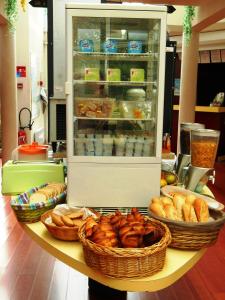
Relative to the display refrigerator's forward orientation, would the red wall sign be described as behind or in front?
behind

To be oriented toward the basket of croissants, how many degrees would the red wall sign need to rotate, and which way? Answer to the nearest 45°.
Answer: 0° — it already faces it

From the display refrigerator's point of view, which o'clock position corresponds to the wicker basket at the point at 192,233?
The wicker basket is roughly at 11 o'clock from the display refrigerator.

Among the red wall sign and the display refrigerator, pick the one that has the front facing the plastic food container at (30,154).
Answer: the red wall sign

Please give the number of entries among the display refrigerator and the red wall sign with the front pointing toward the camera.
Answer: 2

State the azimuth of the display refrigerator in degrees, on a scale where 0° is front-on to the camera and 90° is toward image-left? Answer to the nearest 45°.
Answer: approximately 0°

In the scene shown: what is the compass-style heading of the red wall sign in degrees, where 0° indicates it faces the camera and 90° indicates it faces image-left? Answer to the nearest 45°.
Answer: approximately 0°

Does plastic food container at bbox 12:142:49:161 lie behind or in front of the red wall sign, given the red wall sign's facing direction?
in front

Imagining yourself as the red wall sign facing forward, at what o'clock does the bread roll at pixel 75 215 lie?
The bread roll is roughly at 12 o'clock from the red wall sign.
